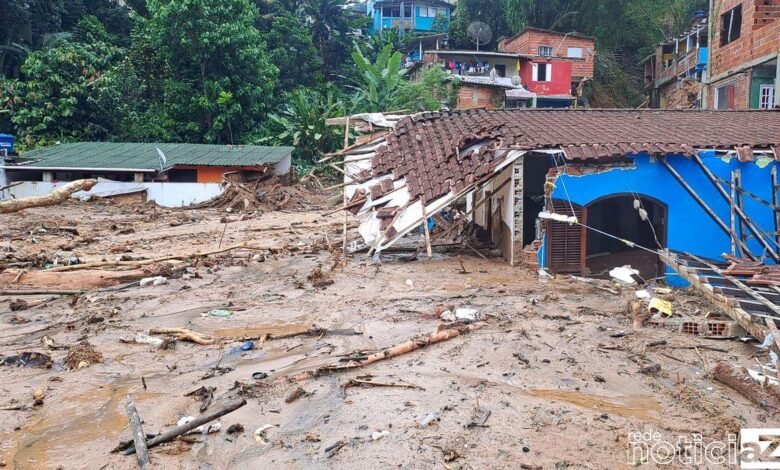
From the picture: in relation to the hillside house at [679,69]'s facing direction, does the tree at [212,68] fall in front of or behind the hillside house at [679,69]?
in front

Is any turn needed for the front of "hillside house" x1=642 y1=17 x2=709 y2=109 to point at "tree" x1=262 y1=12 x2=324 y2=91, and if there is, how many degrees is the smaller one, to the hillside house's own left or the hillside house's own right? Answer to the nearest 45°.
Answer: approximately 45° to the hillside house's own right

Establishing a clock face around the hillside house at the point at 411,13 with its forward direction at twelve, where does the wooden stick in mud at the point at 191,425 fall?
The wooden stick in mud is roughly at 12 o'clock from the hillside house.

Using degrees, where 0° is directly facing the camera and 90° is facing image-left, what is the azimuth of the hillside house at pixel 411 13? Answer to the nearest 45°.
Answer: approximately 0°

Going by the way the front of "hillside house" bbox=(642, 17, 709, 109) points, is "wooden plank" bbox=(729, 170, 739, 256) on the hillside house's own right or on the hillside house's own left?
on the hillside house's own left

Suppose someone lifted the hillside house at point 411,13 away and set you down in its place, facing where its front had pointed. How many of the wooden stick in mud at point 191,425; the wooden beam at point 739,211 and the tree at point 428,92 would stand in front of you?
3

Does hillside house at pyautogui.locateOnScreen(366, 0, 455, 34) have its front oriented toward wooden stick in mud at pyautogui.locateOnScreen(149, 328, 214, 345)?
yes

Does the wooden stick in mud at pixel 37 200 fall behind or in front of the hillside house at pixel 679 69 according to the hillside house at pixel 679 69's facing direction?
in front

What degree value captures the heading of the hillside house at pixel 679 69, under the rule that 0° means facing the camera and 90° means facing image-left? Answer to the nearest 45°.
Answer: approximately 45°

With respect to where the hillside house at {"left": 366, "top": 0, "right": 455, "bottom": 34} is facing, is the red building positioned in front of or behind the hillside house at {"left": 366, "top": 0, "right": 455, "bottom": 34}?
in front

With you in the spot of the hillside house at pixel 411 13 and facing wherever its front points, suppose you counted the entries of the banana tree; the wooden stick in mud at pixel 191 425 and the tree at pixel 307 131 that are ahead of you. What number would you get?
3
